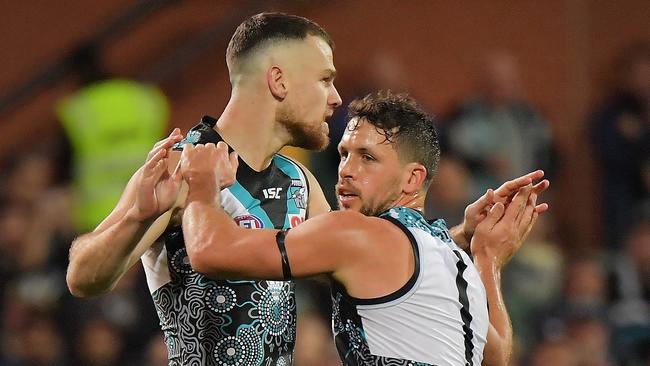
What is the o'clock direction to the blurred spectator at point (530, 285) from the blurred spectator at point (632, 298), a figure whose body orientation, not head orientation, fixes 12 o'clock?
the blurred spectator at point (530, 285) is roughly at 2 o'clock from the blurred spectator at point (632, 298).

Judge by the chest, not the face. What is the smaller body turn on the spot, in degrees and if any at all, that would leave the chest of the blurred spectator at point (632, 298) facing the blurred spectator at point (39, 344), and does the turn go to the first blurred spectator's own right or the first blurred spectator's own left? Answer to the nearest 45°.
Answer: approximately 45° to the first blurred spectator's own right

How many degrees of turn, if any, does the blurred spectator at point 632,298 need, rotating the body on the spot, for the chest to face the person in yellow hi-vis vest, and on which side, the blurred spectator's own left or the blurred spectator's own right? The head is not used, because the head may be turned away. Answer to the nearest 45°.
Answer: approximately 90° to the blurred spectator's own right

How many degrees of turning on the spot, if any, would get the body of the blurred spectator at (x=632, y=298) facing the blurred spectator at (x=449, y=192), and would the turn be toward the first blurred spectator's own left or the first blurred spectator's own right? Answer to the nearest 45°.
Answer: approximately 135° to the first blurred spectator's own right

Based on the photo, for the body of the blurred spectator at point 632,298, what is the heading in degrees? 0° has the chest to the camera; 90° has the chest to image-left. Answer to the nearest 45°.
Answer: approximately 0°

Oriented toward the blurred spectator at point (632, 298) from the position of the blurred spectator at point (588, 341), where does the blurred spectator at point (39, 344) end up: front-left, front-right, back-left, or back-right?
back-left
